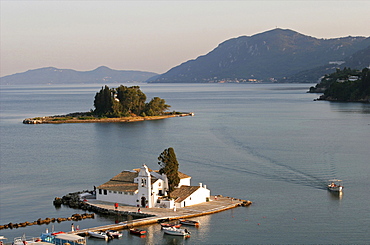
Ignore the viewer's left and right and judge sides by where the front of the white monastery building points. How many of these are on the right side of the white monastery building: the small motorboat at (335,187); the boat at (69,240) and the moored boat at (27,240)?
2

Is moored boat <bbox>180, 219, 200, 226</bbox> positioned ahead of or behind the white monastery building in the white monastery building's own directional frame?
ahead

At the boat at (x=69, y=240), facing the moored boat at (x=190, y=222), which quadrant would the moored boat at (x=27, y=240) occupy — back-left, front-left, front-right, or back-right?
back-left

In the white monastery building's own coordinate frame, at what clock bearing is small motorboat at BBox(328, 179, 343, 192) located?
The small motorboat is roughly at 10 o'clock from the white monastery building.

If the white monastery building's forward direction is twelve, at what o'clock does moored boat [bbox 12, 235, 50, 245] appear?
The moored boat is roughly at 3 o'clock from the white monastery building.
